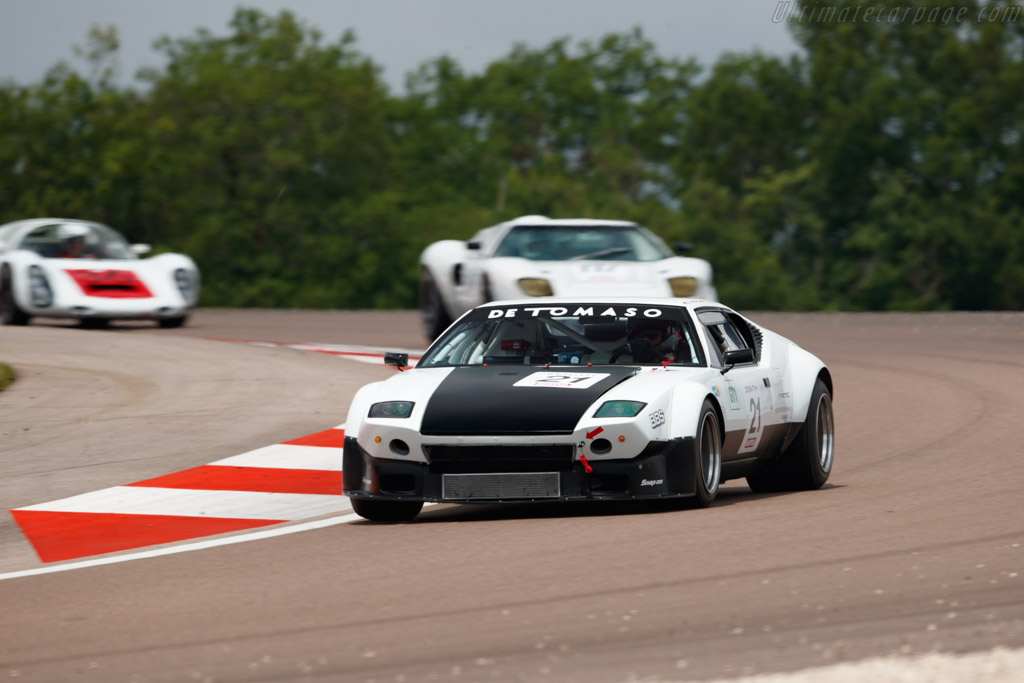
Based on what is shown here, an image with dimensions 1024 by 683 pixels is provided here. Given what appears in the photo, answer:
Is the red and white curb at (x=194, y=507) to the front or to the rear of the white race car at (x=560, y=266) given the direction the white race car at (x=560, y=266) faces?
to the front

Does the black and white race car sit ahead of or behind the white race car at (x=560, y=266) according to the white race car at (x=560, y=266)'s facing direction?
ahead

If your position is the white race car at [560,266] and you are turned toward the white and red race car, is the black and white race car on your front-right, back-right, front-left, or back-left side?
back-left

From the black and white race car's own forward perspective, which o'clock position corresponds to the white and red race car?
The white and red race car is roughly at 5 o'clock from the black and white race car.

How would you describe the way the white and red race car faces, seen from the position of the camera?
facing the viewer and to the right of the viewer

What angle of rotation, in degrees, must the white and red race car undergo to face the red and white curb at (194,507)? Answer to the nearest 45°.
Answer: approximately 45° to its right

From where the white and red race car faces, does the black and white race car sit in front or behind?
in front

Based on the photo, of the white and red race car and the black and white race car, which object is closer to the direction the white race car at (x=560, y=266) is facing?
the black and white race car

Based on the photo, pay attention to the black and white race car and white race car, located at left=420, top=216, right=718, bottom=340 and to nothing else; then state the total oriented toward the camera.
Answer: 2

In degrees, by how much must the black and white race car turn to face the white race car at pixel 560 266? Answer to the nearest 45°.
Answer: approximately 180°

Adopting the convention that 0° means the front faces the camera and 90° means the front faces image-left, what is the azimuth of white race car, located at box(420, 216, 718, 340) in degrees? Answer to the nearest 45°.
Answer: approximately 0°

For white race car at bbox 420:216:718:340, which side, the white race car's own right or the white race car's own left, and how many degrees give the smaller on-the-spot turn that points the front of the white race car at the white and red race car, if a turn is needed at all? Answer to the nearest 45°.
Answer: approximately 135° to the white race car's own right
